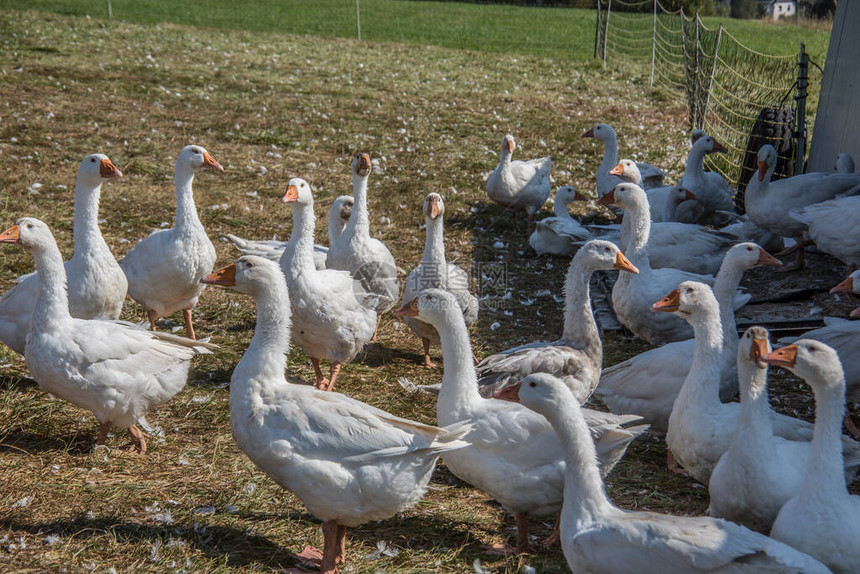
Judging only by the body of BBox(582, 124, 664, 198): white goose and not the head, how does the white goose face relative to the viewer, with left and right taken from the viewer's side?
facing to the left of the viewer

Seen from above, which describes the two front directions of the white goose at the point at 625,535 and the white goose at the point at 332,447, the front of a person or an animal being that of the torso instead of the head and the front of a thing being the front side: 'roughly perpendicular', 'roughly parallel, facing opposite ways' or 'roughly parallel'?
roughly parallel

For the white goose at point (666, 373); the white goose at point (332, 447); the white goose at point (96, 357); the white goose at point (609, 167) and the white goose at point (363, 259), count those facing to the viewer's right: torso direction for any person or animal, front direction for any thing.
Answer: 1

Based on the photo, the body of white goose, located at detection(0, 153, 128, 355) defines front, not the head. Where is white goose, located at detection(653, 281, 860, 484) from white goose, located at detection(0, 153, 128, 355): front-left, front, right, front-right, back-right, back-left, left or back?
front

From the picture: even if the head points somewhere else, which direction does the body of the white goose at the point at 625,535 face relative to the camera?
to the viewer's left

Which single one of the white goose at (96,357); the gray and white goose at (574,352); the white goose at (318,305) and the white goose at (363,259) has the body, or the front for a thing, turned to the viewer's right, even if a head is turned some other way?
the gray and white goose at (574,352)

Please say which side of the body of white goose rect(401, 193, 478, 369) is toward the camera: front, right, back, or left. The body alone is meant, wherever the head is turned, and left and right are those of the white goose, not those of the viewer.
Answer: front

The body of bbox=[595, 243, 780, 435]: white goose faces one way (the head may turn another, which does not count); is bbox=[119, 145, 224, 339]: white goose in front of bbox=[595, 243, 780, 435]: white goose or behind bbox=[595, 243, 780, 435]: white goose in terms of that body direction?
behind

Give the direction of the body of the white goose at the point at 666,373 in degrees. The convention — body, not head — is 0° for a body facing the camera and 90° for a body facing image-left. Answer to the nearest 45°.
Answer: approximately 270°

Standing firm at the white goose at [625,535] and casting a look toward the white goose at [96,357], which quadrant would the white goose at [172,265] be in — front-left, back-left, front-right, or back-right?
front-right

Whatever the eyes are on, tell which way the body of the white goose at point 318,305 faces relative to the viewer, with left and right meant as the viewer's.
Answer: facing the viewer and to the left of the viewer

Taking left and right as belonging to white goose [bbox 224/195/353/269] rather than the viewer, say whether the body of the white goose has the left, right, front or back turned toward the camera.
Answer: right

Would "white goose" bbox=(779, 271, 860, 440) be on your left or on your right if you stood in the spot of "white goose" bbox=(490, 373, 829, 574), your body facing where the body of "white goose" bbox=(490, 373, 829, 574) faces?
on your right

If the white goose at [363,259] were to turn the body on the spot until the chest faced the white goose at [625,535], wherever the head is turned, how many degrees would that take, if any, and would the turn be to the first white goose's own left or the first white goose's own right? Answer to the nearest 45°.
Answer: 0° — it already faces it

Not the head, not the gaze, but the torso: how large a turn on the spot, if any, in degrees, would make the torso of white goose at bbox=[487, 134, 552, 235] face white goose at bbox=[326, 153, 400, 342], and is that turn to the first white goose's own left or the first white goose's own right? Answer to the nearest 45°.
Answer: approximately 45° to the first white goose's own left

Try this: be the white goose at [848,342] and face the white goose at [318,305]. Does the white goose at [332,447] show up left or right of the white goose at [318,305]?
left

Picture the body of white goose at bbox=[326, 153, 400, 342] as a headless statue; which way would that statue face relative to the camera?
toward the camera

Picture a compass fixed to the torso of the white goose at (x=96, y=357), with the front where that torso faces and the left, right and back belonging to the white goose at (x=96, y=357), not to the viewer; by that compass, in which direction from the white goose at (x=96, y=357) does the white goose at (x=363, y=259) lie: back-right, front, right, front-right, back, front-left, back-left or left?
back-right
